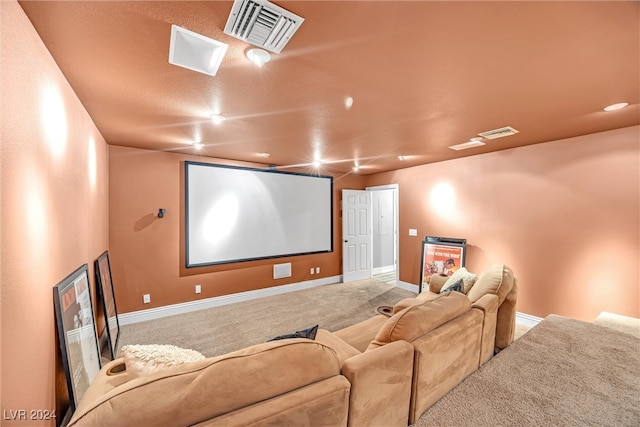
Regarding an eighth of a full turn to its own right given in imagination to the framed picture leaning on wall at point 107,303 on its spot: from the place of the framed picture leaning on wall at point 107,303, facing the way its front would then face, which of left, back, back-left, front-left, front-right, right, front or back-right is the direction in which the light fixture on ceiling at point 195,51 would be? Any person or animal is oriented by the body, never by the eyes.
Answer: front-right

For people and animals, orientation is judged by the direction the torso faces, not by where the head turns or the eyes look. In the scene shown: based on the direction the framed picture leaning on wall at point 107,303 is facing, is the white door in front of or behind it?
in front

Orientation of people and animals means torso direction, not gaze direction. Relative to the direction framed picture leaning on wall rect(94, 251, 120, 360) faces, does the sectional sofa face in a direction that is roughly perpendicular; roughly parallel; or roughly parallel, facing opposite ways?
roughly perpendicular

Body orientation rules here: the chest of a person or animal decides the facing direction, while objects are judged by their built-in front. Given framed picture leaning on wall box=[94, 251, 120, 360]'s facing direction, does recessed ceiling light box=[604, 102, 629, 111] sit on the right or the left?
on its right

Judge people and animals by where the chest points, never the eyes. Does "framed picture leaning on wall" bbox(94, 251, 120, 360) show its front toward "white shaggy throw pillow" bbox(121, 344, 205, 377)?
no

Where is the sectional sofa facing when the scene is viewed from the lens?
facing away from the viewer and to the left of the viewer

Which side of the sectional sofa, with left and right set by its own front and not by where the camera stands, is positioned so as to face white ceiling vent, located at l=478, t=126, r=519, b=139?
right

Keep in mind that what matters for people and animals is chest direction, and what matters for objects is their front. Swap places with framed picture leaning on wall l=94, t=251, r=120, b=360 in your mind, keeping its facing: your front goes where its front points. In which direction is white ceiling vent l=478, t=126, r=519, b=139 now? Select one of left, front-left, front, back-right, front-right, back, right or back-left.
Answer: front-right

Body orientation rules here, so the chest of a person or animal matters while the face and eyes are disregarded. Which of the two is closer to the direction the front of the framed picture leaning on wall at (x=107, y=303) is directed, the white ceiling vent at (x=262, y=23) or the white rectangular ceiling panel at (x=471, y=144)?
the white rectangular ceiling panel

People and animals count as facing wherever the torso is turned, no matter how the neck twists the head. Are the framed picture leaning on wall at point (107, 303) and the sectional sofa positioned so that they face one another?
no

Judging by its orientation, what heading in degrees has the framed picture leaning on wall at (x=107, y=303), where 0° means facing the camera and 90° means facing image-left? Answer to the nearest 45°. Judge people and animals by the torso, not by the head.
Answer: approximately 270°

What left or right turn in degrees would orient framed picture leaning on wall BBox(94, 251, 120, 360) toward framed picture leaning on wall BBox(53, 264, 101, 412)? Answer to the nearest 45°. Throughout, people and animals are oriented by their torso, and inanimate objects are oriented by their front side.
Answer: approximately 90° to its right

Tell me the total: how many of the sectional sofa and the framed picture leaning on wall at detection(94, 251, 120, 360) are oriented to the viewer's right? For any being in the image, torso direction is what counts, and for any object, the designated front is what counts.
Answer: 1

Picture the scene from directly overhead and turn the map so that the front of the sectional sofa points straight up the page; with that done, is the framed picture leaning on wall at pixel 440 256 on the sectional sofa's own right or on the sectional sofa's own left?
on the sectional sofa's own right

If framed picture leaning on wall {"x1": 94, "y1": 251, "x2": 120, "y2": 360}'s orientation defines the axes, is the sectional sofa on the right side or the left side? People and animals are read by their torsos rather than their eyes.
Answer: on its right

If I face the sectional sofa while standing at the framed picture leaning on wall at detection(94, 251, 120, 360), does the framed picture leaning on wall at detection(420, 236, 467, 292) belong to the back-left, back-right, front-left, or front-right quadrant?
front-left
